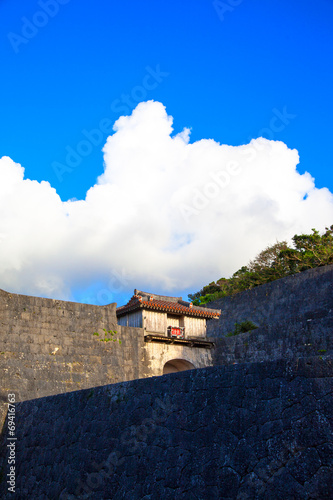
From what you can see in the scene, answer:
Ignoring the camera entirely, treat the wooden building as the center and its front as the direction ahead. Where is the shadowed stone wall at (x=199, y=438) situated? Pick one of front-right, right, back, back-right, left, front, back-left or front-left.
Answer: front-right

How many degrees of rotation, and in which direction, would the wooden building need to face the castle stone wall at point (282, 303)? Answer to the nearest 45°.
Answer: approximately 90° to its left

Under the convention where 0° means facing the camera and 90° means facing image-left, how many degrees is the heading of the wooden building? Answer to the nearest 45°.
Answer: approximately 315°
